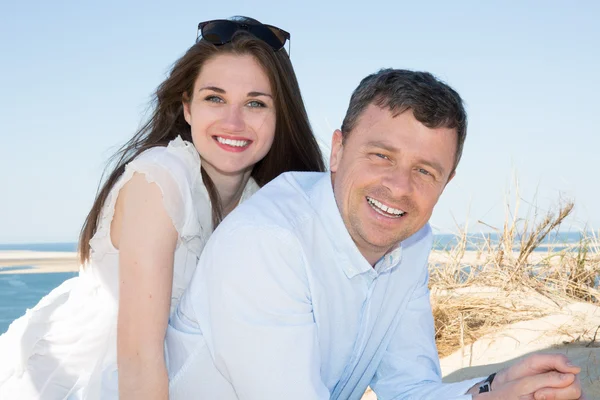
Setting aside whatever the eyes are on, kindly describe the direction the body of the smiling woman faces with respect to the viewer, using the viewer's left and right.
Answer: facing the viewer and to the right of the viewer

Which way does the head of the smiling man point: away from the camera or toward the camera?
toward the camera

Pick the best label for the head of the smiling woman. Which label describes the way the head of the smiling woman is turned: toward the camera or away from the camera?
toward the camera

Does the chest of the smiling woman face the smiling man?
yes
